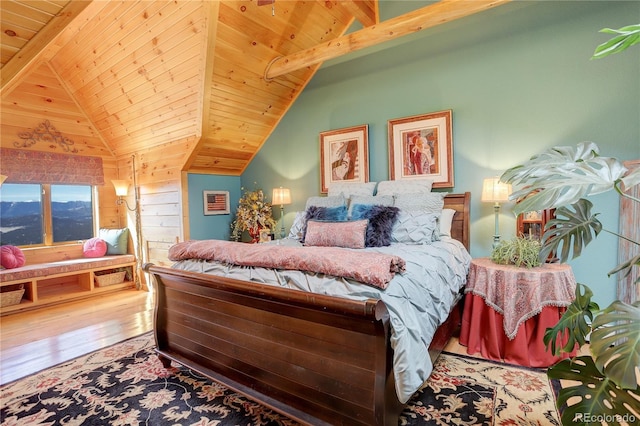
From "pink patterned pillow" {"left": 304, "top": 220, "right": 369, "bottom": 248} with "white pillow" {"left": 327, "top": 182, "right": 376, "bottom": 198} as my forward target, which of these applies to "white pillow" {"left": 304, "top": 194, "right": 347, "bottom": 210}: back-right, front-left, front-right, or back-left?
front-left

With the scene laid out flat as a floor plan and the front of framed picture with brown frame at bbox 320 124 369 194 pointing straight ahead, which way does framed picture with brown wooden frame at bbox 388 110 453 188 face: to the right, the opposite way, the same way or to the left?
the same way

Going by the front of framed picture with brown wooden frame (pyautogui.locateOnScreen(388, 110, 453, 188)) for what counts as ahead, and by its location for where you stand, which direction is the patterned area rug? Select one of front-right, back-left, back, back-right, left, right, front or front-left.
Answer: front

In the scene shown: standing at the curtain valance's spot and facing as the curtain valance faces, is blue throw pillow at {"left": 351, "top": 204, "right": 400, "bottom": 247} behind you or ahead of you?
ahead

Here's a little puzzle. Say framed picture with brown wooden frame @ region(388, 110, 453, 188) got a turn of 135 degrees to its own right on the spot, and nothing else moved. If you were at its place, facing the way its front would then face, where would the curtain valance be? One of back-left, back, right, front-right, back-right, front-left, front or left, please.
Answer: left

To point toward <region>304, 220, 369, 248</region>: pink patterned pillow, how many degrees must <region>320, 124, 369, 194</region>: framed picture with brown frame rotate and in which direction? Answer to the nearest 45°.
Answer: approximately 45° to its left

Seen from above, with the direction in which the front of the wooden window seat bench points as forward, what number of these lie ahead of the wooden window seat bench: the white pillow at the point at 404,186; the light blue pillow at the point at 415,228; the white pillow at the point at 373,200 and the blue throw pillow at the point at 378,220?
4

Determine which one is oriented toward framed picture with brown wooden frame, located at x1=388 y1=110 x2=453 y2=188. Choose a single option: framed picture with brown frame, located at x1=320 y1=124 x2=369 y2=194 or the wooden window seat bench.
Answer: the wooden window seat bench

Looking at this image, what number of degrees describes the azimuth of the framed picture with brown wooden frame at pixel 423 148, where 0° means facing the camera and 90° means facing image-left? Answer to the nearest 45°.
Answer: approximately 45°

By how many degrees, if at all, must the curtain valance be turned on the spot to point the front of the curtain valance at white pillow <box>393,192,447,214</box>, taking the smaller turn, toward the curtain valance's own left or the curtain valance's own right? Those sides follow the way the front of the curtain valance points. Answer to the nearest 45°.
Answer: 0° — it already faces it

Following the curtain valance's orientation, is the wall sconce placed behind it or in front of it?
in front

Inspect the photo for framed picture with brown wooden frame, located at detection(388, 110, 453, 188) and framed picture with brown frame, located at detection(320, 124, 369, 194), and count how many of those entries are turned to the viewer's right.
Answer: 0

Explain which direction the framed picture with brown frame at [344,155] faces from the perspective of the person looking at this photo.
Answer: facing the viewer and to the left of the viewer

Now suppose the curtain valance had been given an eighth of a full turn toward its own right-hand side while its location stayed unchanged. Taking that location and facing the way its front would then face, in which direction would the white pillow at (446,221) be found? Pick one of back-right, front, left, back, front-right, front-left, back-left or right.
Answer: front-left

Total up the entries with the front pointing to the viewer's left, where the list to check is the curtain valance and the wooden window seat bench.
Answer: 0

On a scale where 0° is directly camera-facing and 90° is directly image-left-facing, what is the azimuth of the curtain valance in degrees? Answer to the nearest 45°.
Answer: approximately 315°

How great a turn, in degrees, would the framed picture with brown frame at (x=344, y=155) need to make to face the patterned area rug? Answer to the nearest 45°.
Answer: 0° — it already faces it

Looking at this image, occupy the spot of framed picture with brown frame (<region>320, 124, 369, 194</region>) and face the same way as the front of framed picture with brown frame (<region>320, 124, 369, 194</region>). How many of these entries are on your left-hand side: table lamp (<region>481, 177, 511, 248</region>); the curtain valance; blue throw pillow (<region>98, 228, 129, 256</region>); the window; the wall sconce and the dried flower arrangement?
1

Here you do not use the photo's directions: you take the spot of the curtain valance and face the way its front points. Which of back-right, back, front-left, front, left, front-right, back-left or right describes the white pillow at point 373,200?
front
